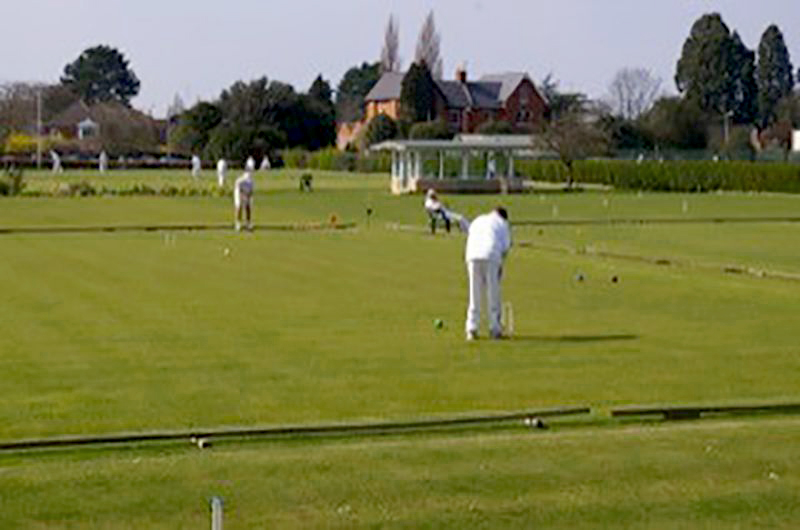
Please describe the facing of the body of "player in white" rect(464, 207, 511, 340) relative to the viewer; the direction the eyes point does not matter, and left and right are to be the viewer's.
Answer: facing away from the viewer and to the right of the viewer

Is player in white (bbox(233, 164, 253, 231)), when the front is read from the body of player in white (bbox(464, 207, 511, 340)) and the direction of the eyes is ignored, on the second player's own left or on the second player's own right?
on the second player's own left
